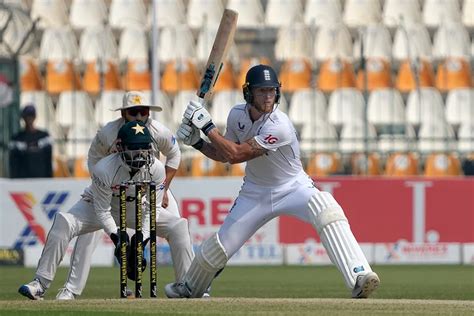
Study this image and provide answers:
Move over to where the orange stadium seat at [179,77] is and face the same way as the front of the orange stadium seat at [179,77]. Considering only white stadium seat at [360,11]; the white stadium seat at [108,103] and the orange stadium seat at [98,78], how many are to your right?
2

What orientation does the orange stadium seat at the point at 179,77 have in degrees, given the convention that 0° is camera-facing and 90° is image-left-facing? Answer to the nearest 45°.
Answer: approximately 0°

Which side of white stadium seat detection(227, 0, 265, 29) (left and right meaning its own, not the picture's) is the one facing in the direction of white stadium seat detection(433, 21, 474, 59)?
left

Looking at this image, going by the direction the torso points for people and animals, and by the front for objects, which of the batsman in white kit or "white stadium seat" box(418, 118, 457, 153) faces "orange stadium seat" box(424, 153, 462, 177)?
the white stadium seat

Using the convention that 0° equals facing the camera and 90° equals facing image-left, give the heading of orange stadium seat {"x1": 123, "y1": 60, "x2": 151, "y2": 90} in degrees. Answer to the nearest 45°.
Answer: approximately 0°

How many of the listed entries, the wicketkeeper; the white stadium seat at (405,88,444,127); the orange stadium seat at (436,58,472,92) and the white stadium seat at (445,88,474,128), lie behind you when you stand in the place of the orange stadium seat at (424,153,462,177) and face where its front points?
3

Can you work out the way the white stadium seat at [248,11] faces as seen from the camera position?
facing the viewer

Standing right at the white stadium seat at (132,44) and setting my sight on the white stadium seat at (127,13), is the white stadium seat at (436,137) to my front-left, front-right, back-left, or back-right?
back-right

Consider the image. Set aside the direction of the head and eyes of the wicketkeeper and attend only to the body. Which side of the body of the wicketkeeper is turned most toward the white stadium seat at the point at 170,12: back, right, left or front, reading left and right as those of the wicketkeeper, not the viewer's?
back

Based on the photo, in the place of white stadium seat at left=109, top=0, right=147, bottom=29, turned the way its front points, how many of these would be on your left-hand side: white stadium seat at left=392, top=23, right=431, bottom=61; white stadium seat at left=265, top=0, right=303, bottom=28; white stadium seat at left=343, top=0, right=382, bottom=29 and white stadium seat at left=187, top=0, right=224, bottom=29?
4

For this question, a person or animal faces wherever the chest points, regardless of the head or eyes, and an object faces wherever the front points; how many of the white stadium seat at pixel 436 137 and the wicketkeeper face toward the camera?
2

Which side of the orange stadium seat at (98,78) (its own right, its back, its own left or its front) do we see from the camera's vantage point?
front

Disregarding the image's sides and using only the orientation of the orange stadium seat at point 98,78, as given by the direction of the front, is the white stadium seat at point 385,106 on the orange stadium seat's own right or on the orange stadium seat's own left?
on the orange stadium seat's own left

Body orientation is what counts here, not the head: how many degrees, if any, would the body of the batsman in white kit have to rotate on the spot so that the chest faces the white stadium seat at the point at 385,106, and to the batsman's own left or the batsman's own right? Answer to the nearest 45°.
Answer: approximately 180°

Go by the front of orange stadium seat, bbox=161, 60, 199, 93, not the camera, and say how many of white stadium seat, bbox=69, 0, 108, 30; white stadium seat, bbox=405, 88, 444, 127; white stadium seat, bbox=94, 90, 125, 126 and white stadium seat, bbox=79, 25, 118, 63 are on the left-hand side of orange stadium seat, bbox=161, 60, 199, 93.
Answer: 1
